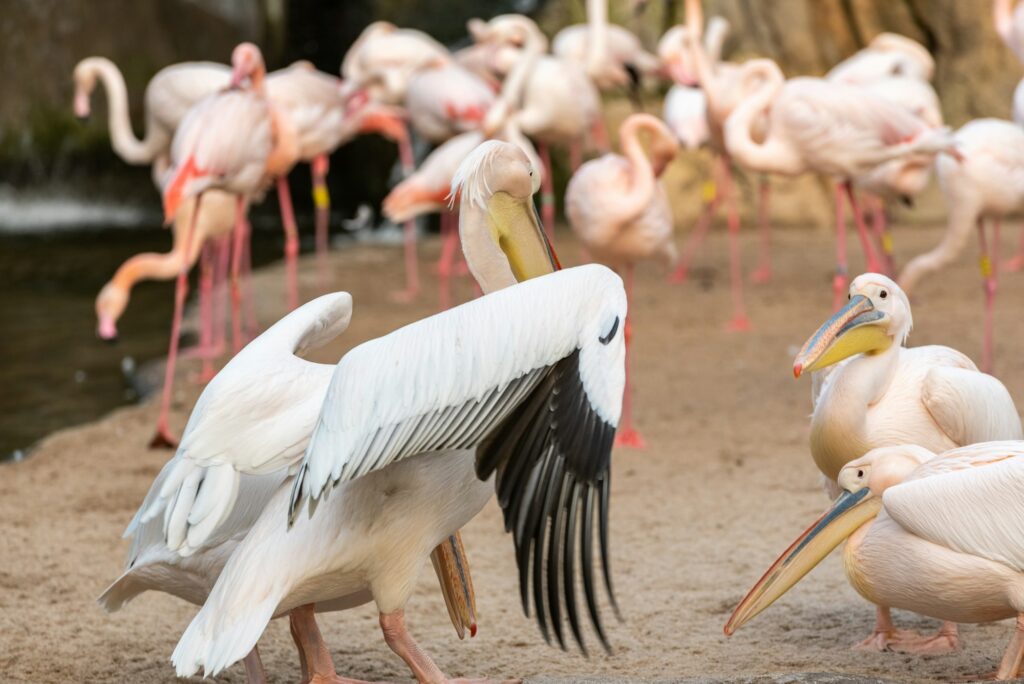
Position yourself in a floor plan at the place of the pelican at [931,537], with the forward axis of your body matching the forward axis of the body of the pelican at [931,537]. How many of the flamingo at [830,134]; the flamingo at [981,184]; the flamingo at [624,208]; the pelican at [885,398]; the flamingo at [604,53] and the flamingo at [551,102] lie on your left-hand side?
0

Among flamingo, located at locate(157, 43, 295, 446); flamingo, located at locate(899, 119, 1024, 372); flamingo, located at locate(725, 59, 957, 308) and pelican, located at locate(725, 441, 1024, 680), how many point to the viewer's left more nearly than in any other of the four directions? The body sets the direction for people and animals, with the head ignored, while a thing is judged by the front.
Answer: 3

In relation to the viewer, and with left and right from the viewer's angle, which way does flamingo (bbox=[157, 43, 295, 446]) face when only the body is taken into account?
facing away from the viewer and to the right of the viewer

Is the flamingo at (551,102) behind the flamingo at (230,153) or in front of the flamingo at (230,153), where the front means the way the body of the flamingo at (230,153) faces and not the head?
in front

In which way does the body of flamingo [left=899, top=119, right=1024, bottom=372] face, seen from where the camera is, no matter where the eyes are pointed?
to the viewer's left

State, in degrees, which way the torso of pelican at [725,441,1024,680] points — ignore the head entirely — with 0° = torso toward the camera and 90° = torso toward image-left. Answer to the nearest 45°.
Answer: approximately 90°

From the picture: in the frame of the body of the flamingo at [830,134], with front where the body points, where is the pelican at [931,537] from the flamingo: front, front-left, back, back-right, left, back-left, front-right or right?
left

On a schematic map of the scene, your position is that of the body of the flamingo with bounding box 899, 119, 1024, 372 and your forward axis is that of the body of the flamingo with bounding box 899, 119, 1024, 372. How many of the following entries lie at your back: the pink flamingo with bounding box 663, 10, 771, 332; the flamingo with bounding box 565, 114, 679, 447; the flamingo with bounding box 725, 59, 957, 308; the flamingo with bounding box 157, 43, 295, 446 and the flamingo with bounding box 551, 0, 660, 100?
0

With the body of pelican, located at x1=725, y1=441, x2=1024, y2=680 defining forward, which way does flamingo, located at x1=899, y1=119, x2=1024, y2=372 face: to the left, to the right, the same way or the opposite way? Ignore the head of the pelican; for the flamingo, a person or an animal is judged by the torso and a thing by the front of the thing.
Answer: the same way

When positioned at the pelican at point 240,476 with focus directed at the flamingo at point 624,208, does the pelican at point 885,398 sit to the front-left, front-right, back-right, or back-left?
front-right
